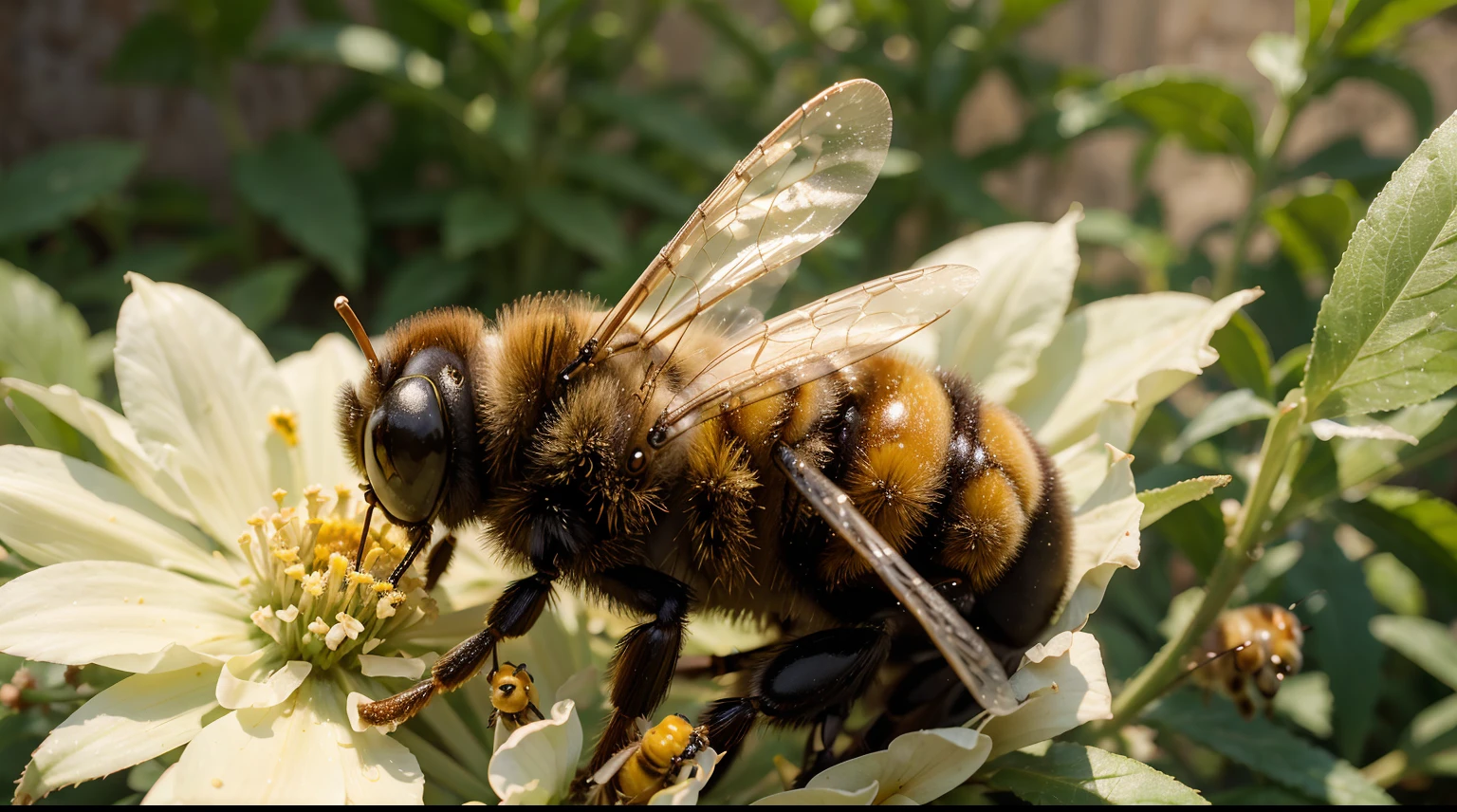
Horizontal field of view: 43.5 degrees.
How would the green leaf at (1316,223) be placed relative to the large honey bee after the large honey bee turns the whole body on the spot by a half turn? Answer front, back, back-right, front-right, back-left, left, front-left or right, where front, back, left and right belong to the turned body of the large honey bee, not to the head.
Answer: front-left

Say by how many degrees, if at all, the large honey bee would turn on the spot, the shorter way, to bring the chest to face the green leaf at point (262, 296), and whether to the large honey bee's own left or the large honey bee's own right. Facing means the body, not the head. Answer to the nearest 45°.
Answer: approximately 45° to the large honey bee's own right

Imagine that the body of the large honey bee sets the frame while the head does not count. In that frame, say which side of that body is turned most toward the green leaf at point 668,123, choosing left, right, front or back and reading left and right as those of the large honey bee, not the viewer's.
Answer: right

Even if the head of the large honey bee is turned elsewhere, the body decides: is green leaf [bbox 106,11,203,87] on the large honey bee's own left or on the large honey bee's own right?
on the large honey bee's own right

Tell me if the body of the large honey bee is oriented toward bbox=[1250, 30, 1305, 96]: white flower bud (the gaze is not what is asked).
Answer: no

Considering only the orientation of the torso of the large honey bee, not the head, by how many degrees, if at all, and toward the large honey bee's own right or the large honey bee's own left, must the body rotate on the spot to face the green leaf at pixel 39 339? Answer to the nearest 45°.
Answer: approximately 45° to the large honey bee's own right

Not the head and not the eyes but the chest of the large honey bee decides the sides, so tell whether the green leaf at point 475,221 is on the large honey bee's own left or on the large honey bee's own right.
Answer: on the large honey bee's own right

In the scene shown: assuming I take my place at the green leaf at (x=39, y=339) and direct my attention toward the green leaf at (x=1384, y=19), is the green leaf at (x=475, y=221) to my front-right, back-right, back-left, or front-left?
front-left

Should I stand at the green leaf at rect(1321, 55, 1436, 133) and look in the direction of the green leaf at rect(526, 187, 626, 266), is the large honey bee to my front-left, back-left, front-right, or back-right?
front-left

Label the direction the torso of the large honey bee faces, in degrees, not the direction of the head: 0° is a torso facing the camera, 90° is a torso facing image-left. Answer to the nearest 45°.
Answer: approximately 90°

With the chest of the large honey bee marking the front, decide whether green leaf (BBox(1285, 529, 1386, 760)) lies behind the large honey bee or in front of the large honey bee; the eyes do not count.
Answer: behind

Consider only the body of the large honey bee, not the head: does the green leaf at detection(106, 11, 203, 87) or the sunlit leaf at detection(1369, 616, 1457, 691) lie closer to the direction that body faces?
the green leaf

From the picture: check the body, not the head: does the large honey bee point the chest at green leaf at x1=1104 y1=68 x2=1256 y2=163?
no
